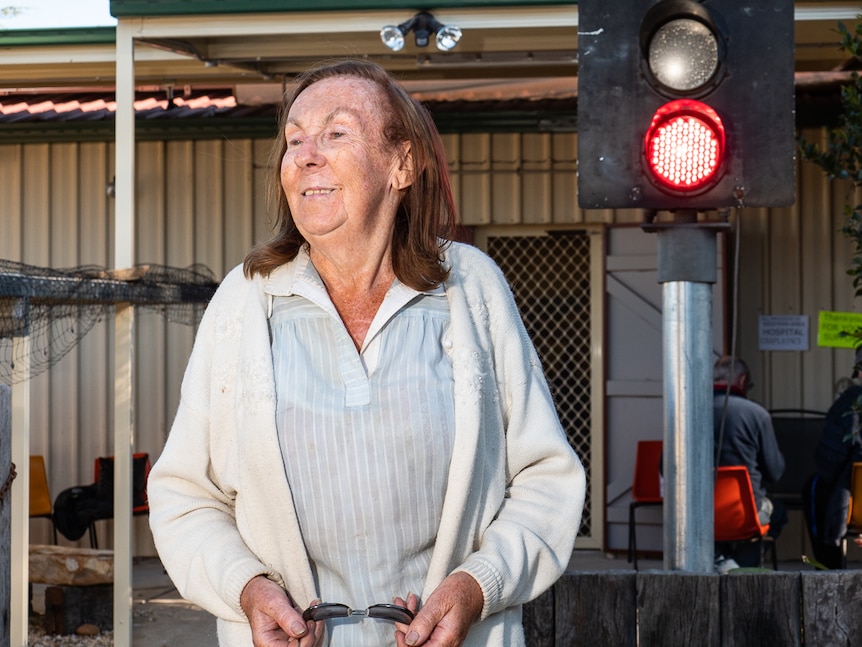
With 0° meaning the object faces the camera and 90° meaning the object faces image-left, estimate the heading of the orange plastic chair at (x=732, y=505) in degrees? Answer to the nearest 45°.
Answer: approximately 225°

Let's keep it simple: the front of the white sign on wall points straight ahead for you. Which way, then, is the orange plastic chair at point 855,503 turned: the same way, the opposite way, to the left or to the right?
the opposite way

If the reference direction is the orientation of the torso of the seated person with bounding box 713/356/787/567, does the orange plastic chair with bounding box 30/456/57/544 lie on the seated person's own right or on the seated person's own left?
on the seated person's own left

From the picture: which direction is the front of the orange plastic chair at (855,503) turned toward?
away from the camera

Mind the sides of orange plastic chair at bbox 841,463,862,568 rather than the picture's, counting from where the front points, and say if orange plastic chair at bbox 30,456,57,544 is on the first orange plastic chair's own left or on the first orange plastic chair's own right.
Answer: on the first orange plastic chair's own left

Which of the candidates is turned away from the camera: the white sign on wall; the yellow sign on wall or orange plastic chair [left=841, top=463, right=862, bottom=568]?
the orange plastic chair

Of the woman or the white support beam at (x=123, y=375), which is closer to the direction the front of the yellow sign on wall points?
the woman

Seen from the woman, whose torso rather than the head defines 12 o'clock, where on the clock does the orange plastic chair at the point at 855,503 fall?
The orange plastic chair is roughly at 7 o'clock from the woman.

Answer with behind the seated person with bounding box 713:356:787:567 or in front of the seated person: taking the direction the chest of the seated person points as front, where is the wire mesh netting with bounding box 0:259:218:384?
behind

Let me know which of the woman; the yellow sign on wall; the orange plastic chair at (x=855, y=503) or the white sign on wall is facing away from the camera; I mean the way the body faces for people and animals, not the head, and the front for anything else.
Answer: the orange plastic chair
